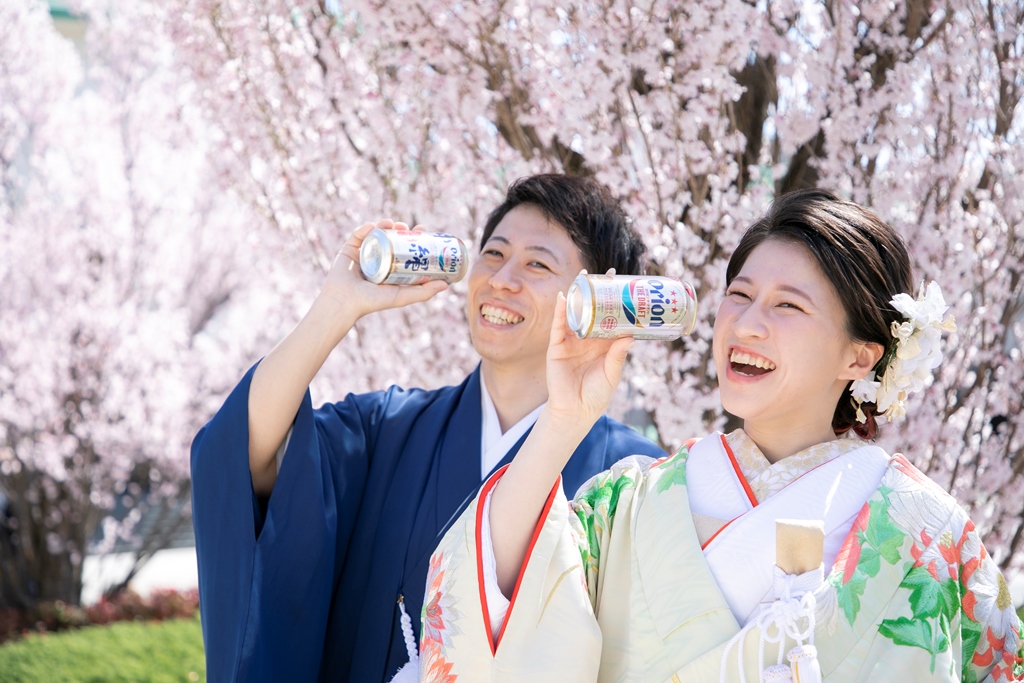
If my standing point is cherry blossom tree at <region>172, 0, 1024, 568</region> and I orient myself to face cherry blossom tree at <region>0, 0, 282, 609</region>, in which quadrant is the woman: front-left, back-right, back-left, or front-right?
back-left

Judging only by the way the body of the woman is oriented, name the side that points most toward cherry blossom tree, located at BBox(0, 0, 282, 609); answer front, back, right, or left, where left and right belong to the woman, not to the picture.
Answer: right

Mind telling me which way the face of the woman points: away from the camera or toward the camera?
toward the camera

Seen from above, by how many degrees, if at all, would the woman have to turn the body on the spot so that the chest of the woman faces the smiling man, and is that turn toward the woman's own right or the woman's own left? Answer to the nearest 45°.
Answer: approximately 90° to the woman's own right

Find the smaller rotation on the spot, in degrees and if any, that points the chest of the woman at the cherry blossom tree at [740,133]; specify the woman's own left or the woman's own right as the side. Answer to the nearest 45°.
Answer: approximately 135° to the woman's own right

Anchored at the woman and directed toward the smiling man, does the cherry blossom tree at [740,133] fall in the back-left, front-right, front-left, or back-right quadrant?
front-right

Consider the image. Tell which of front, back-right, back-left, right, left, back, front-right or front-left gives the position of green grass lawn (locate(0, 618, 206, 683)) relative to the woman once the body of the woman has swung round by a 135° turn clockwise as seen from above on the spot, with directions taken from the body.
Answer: front-left
